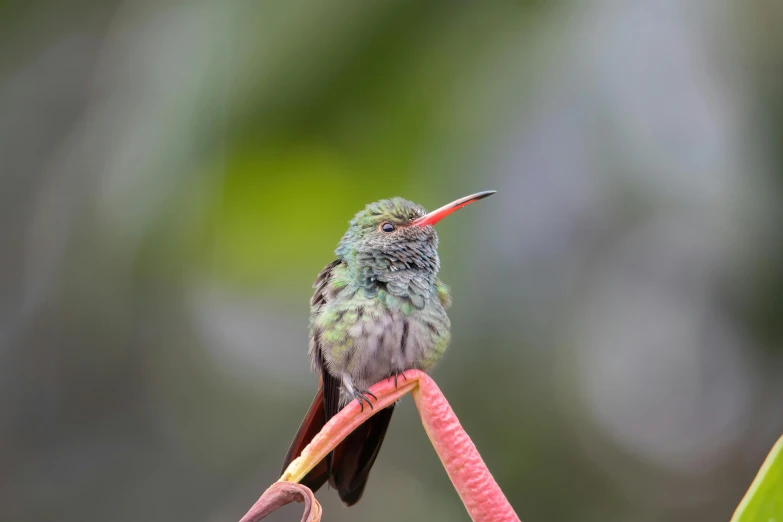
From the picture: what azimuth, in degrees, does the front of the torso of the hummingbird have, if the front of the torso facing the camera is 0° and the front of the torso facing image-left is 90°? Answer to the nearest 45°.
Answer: approximately 315°
